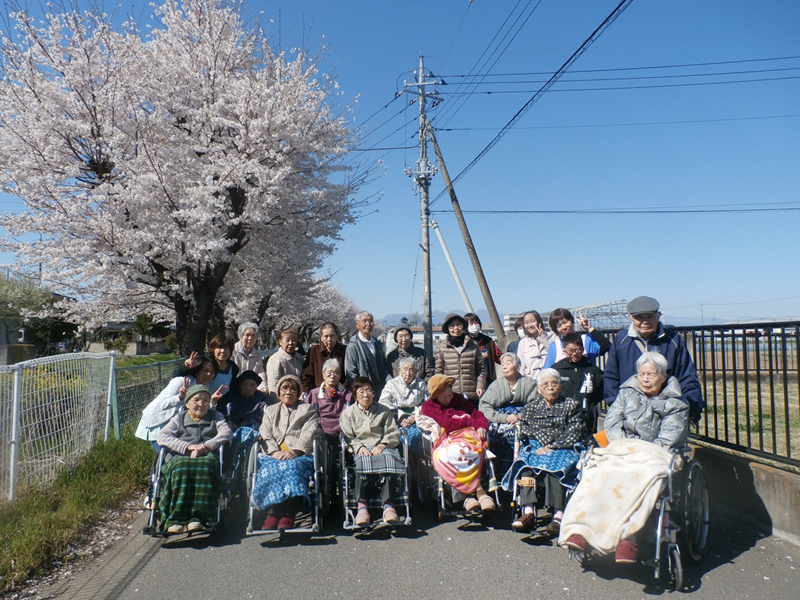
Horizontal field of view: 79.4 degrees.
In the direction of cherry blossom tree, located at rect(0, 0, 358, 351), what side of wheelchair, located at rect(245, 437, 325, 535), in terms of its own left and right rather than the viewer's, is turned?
back

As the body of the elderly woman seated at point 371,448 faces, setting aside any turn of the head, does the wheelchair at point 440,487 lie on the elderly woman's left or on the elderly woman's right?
on the elderly woman's left

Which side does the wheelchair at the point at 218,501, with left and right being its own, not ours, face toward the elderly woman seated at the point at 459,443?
left

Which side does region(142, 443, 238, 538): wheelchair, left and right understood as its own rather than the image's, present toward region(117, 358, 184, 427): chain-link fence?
back

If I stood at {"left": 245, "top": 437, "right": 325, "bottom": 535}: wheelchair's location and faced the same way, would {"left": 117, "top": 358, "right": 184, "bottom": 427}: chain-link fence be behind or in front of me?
behind

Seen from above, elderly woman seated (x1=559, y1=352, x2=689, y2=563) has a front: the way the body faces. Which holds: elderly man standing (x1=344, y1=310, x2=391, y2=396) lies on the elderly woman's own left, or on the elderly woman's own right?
on the elderly woman's own right

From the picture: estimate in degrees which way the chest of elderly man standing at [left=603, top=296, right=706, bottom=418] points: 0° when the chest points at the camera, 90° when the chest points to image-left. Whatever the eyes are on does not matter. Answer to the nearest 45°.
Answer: approximately 0°

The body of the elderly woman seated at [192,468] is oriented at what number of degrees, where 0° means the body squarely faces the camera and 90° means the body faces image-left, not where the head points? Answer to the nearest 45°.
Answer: approximately 0°

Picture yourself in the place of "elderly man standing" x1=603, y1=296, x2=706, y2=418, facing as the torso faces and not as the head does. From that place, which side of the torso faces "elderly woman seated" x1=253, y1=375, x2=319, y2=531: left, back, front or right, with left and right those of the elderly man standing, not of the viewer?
right
